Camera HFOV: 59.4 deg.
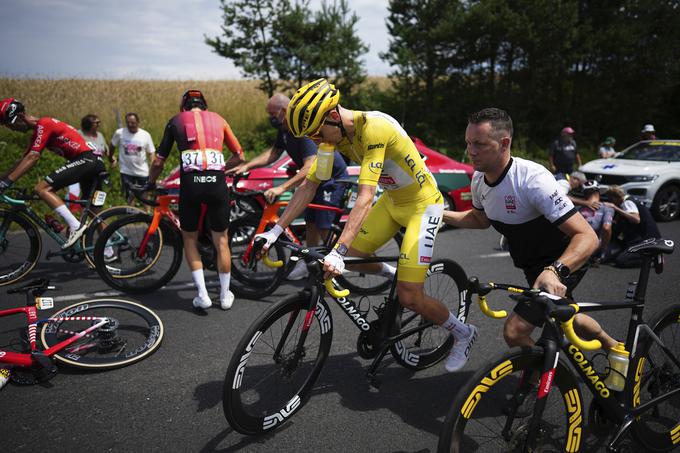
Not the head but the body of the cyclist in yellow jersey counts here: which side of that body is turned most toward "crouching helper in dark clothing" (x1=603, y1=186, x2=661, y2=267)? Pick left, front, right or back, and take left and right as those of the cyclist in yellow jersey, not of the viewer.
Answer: back

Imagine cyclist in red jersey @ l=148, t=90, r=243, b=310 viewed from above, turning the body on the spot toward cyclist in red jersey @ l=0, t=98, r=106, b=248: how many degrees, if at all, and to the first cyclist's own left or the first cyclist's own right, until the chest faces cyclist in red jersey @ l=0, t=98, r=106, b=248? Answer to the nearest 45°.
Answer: approximately 45° to the first cyclist's own left

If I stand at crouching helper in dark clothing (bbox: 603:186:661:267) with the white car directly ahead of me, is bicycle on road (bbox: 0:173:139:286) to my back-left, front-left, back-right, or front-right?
back-left

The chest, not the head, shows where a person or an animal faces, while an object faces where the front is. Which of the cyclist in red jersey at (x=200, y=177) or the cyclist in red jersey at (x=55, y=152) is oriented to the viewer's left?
the cyclist in red jersey at (x=55, y=152)

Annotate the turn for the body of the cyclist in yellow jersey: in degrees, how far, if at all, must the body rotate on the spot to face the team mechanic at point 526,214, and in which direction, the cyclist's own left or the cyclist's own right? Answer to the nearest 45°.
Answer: approximately 90° to the cyclist's own left

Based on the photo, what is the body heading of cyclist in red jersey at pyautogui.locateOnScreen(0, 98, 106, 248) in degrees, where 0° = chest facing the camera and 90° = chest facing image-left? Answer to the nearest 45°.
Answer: approximately 90°

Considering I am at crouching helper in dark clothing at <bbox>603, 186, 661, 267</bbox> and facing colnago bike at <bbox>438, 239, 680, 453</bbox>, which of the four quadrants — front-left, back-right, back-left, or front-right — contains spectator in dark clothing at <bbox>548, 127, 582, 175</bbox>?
back-right

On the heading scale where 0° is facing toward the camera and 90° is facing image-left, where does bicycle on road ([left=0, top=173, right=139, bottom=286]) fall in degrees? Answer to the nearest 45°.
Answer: approximately 90°

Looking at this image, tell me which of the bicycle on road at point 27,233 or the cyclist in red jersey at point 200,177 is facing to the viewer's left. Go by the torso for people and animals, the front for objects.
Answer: the bicycle on road

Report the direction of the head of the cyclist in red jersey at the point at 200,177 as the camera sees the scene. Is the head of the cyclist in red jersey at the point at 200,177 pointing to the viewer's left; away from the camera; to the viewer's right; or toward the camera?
away from the camera

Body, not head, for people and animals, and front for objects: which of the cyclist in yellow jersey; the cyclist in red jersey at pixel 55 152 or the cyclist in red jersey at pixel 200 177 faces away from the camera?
the cyclist in red jersey at pixel 200 177

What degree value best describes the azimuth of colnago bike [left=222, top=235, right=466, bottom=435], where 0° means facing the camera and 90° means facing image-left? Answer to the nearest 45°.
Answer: approximately 45°
